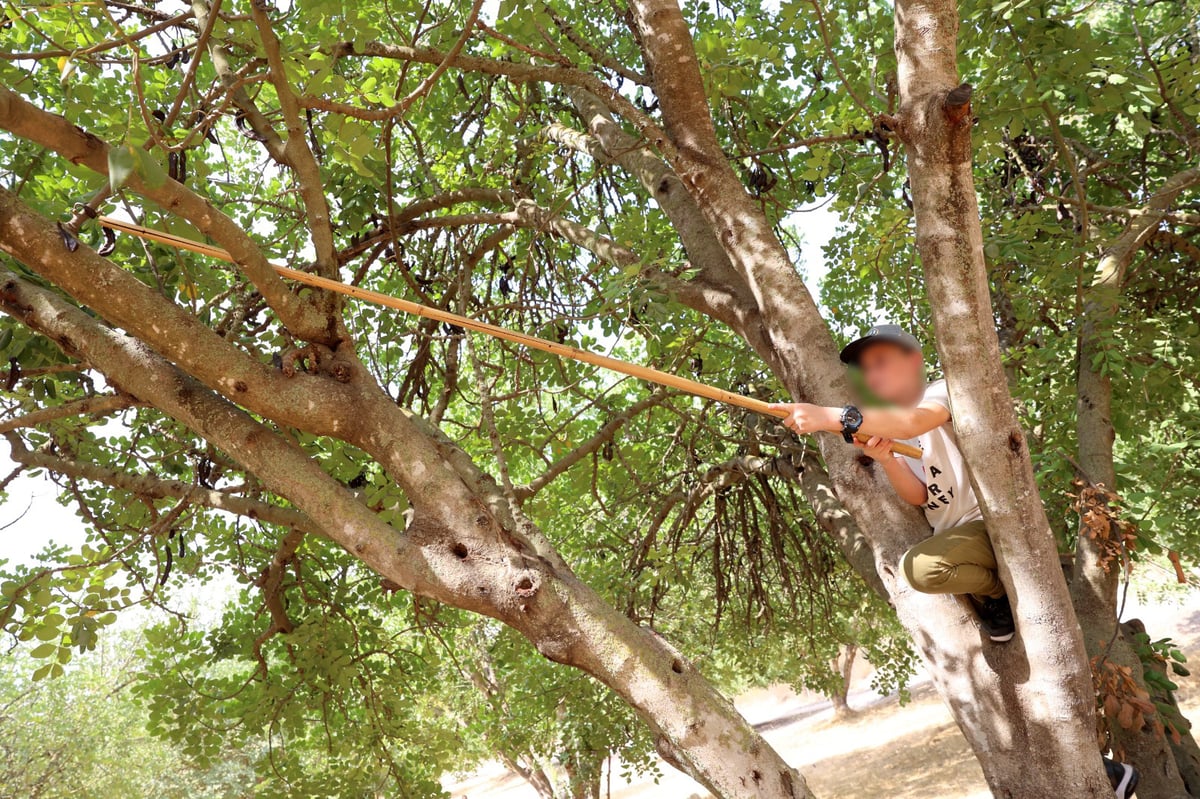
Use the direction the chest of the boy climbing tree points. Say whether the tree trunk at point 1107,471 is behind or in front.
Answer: behind

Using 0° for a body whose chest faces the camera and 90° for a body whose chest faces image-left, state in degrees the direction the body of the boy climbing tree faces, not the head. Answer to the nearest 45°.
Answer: approximately 45°

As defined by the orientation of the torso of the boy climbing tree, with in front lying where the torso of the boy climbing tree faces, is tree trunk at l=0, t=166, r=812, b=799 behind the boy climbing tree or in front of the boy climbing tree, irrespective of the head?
in front
